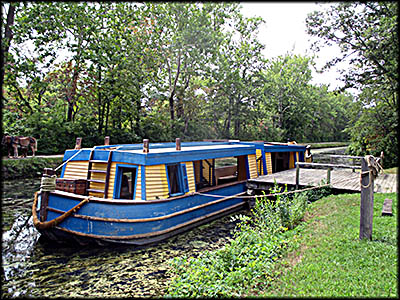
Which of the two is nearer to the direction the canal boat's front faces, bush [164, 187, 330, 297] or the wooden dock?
the bush

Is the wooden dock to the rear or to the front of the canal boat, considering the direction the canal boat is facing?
to the rear

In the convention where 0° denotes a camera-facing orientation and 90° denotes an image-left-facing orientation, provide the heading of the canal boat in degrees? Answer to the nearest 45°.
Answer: approximately 45°

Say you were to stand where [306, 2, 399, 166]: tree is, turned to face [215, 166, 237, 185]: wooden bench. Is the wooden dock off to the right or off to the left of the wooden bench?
left

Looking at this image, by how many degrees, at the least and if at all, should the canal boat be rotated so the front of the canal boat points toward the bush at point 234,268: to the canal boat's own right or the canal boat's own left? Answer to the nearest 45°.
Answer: approximately 90° to the canal boat's own left

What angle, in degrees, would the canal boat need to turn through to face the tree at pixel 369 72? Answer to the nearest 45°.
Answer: approximately 180°
